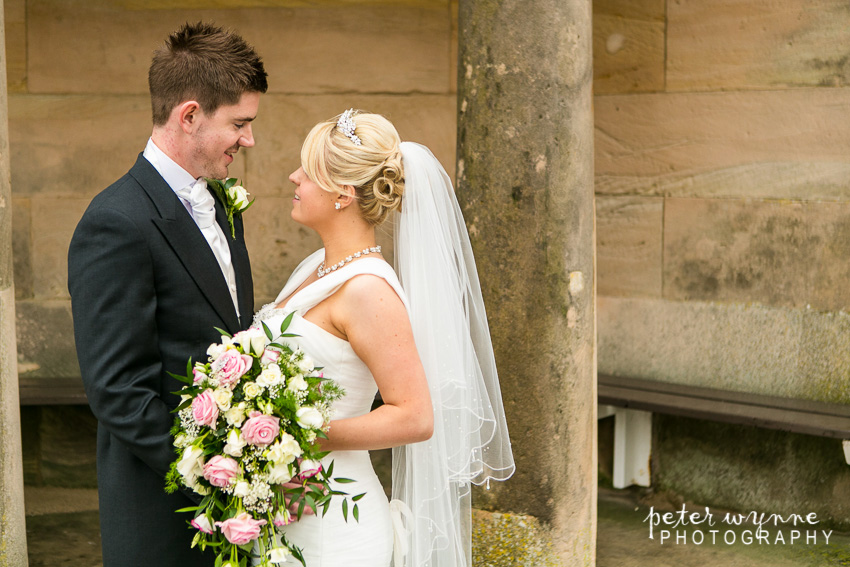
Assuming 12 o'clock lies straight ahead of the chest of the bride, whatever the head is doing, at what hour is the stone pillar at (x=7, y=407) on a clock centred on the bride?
The stone pillar is roughly at 1 o'clock from the bride.

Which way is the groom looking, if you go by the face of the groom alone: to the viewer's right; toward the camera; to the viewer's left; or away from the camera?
to the viewer's right

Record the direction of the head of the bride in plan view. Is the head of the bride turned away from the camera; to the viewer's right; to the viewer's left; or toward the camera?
to the viewer's left

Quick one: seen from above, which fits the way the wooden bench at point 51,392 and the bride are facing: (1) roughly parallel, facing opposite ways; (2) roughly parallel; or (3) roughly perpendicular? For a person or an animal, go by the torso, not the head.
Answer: roughly perpendicular

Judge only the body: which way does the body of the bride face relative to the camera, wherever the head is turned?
to the viewer's left

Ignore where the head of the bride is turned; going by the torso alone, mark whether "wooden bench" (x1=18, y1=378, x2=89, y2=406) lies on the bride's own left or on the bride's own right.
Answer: on the bride's own right

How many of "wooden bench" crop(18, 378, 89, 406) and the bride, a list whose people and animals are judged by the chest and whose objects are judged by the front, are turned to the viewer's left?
1

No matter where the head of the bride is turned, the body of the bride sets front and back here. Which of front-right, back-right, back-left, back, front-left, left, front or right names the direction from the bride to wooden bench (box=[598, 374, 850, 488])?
back-right
